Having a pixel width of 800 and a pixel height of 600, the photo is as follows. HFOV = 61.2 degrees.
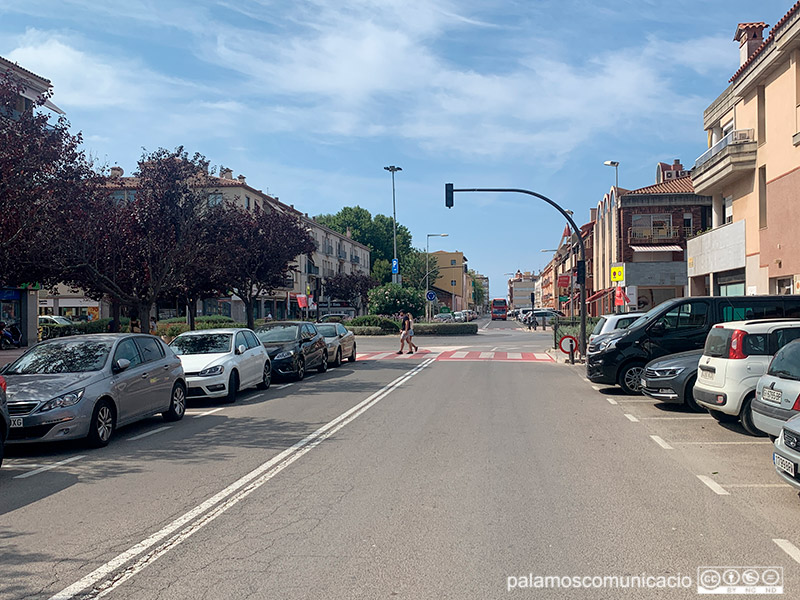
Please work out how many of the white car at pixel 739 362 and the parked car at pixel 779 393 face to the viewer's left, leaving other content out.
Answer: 0

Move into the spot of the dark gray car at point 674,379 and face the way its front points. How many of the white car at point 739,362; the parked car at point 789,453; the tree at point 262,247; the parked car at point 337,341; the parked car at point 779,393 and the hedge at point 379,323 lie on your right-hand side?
3

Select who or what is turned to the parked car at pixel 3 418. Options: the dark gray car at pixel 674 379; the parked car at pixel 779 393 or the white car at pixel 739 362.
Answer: the dark gray car

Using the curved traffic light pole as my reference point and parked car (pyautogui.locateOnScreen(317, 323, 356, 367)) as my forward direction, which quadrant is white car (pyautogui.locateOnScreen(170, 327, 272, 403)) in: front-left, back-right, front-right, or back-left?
front-left

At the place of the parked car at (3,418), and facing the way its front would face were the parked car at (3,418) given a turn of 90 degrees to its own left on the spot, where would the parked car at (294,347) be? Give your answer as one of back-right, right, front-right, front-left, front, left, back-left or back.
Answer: left

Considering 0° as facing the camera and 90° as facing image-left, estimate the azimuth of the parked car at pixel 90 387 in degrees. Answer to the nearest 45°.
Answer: approximately 45°

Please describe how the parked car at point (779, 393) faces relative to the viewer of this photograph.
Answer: facing away from the viewer and to the right of the viewer

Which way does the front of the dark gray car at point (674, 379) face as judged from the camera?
facing the viewer and to the left of the viewer

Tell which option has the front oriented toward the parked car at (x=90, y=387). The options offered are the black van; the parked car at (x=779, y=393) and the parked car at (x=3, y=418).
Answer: the black van

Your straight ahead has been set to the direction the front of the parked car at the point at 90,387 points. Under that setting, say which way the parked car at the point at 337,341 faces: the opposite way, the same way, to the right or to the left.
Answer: the same way

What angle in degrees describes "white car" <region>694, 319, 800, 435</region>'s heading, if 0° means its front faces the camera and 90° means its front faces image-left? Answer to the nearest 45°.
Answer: approximately 225°

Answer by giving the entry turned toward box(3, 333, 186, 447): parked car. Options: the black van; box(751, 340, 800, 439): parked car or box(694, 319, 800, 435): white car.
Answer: the black van

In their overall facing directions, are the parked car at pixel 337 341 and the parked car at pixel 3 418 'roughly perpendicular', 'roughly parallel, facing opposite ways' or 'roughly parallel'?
roughly parallel

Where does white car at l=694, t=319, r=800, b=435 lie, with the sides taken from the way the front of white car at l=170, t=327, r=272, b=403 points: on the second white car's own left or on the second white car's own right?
on the second white car's own left

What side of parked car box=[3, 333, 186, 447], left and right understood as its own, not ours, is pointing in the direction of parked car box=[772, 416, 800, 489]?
left

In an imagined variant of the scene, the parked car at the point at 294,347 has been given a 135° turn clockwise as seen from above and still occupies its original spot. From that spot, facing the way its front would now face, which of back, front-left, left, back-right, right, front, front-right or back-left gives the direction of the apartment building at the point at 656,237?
front-right
